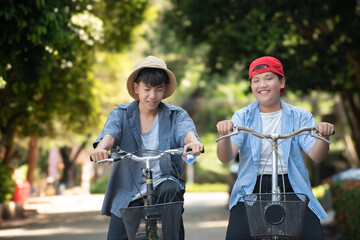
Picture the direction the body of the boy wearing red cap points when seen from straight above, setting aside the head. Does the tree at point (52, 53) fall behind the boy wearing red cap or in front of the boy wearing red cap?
behind

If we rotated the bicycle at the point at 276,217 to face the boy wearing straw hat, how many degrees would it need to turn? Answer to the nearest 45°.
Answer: approximately 135° to its right

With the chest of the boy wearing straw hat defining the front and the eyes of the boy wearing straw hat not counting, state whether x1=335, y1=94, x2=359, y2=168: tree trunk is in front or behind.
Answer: behind

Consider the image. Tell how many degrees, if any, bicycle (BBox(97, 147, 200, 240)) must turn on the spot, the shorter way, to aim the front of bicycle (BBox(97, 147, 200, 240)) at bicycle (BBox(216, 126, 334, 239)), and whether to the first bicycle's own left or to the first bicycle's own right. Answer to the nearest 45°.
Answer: approximately 90° to the first bicycle's own left

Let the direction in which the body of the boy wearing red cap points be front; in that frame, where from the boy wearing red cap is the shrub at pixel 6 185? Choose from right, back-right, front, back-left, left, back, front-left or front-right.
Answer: back-right

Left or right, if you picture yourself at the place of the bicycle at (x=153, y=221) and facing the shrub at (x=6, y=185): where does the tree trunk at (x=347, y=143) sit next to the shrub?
right

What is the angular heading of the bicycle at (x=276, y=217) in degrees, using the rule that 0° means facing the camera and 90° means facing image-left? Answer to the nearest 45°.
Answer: approximately 0°

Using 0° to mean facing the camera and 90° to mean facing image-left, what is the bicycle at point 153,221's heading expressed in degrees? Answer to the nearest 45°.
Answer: approximately 0°
